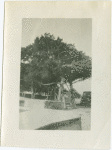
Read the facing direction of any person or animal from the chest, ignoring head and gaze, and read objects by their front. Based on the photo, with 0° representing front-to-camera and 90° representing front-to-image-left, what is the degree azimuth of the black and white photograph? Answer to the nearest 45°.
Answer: approximately 0°
